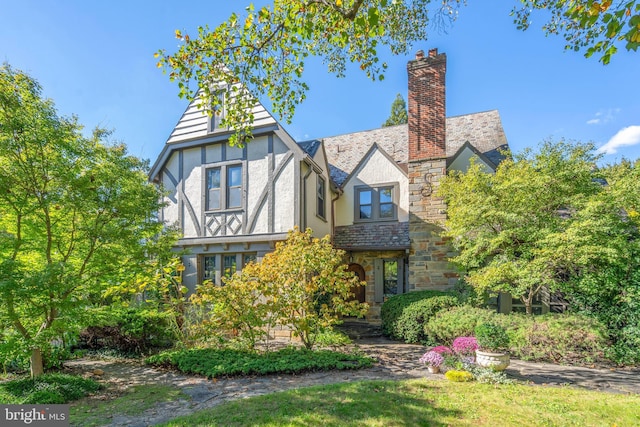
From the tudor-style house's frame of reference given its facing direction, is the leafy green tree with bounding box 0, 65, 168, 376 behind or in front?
in front

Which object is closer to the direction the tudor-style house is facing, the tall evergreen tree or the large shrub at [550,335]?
the large shrub

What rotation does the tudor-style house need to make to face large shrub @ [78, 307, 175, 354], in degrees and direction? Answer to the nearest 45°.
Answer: approximately 45° to its right

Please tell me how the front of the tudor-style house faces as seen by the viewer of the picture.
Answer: facing the viewer

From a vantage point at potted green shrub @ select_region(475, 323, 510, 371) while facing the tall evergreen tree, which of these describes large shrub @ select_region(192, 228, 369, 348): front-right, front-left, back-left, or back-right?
front-left

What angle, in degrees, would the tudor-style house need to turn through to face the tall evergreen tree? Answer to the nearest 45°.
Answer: approximately 180°

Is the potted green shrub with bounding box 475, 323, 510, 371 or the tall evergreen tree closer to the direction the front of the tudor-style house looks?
the potted green shrub

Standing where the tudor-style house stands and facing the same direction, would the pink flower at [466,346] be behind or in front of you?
in front

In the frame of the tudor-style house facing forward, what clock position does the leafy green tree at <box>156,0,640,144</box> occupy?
The leafy green tree is roughly at 12 o'clock from the tudor-style house.

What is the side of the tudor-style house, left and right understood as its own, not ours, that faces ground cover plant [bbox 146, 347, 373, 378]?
front
